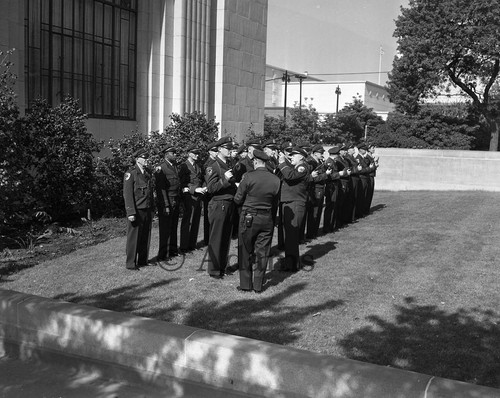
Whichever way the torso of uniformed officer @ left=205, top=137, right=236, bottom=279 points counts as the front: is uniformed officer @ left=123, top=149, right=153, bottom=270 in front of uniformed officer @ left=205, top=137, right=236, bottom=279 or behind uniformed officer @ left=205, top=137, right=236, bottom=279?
behind

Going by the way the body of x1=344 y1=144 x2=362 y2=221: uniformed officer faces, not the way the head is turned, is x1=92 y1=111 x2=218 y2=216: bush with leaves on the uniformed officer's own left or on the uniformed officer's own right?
on the uniformed officer's own right

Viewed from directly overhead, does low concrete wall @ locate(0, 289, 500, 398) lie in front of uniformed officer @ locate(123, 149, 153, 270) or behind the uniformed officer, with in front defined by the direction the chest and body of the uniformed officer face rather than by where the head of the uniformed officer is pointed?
in front

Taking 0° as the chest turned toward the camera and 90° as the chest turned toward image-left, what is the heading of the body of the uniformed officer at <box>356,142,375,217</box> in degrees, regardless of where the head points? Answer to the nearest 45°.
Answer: approximately 315°

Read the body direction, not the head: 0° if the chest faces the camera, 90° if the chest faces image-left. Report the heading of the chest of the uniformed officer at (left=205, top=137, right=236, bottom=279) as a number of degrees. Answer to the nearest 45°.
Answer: approximately 315°

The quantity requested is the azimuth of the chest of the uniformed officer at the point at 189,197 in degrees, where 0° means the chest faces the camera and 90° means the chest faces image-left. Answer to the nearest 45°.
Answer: approximately 315°

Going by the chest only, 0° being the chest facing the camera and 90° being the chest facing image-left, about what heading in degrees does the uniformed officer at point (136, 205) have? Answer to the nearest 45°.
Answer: approximately 315°

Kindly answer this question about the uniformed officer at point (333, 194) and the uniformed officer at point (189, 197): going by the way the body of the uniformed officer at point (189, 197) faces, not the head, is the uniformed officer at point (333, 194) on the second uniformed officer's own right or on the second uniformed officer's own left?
on the second uniformed officer's own left

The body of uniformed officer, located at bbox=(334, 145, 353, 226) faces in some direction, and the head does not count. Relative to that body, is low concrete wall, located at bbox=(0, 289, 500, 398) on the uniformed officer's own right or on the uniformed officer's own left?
on the uniformed officer's own right

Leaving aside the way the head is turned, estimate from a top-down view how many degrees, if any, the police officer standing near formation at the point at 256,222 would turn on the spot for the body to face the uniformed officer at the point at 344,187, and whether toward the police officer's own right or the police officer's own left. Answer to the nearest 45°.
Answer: approximately 45° to the police officer's own right

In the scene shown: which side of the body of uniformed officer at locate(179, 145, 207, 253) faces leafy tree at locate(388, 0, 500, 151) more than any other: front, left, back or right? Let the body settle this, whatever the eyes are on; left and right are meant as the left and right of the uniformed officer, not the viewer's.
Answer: left

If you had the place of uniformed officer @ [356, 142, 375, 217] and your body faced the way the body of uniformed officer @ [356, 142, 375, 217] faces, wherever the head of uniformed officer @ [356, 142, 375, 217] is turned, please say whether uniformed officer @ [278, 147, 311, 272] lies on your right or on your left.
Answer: on your right

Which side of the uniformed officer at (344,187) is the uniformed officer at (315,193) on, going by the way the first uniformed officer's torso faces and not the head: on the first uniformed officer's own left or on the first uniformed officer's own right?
on the first uniformed officer's own right

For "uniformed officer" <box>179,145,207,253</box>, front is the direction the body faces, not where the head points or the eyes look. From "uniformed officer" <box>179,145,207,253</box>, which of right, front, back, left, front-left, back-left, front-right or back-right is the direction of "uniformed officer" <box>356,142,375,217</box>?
left

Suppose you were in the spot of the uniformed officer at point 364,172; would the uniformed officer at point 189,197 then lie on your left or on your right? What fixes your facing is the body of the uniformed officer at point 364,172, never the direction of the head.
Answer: on your right
